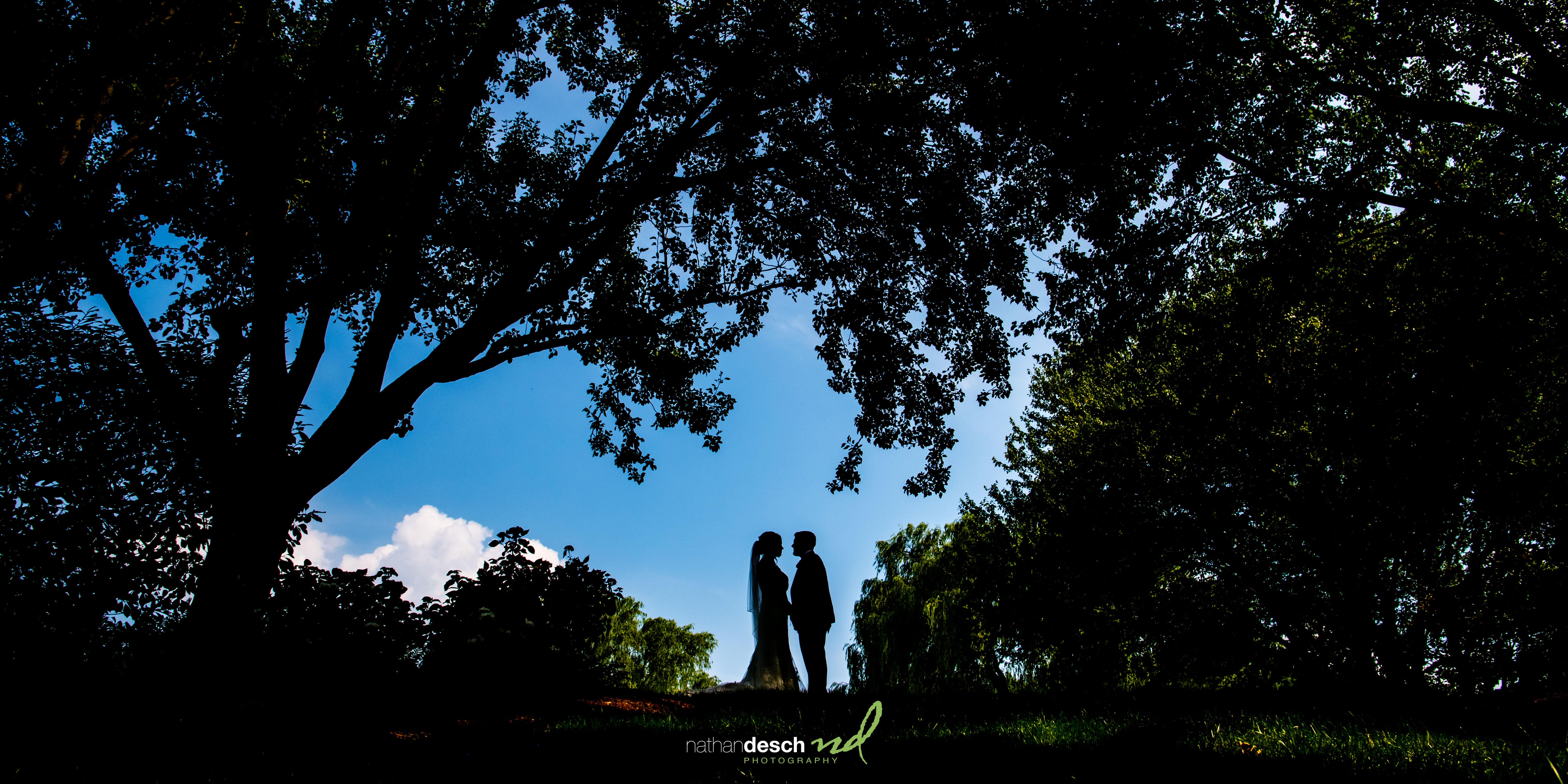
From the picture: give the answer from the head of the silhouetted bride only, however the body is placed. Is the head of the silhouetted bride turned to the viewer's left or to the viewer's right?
to the viewer's right

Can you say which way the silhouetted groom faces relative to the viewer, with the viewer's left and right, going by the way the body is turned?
facing to the left of the viewer

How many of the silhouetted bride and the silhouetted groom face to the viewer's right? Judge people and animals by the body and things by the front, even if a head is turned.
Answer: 1

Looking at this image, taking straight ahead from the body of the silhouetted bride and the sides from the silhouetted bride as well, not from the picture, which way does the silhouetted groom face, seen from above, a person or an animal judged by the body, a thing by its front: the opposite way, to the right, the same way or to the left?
the opposite way

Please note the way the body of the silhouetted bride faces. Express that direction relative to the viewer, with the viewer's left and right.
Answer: facing to the right of the viewer

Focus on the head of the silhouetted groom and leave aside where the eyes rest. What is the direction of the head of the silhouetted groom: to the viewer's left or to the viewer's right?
to the viewer's left

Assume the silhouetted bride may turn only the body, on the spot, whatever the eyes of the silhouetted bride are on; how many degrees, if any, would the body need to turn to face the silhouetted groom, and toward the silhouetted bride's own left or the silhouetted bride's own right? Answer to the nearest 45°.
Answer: approximately 45° to the silhouetted bride's own right

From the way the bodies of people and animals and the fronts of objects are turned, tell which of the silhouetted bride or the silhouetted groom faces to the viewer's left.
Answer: the silhouetted groom
